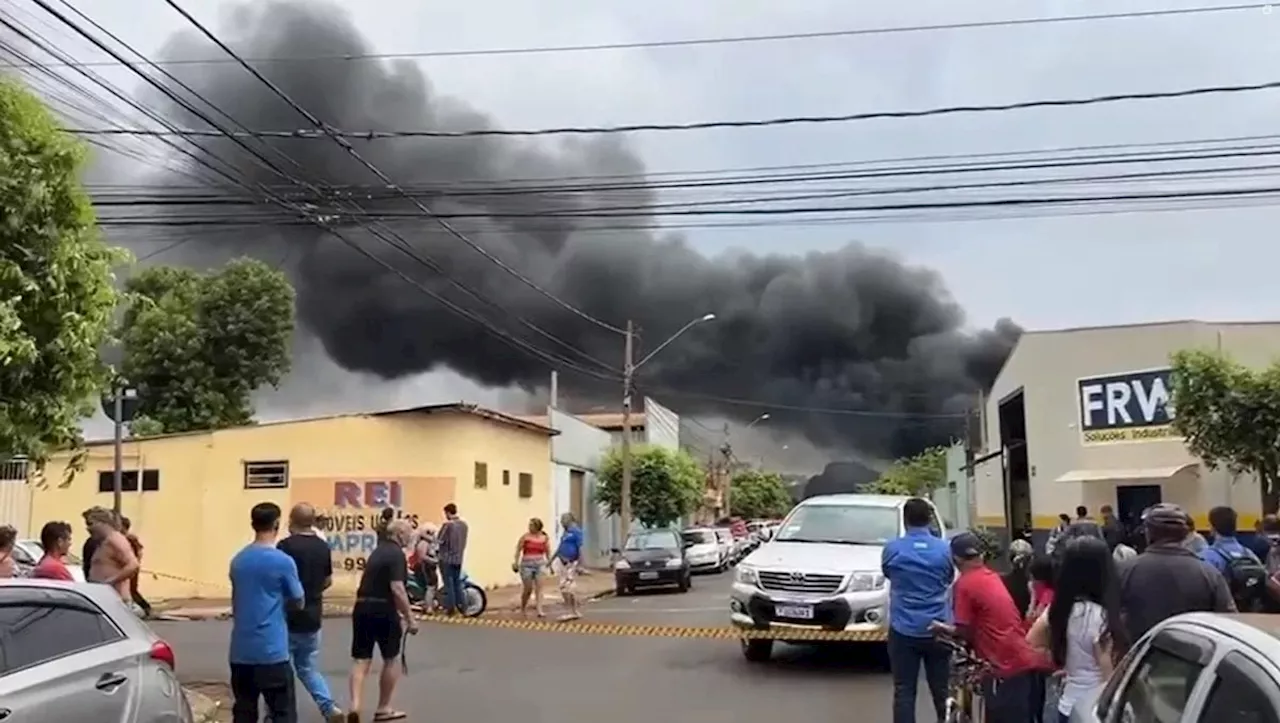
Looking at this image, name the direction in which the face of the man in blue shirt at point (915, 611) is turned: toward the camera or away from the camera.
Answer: away from the camera

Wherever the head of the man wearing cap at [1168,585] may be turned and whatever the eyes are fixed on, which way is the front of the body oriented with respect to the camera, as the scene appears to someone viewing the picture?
away from the camera

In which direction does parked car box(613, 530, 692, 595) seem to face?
toward the camera

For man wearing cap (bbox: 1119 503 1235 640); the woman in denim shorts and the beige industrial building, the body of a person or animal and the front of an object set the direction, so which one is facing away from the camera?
the man wearing cap

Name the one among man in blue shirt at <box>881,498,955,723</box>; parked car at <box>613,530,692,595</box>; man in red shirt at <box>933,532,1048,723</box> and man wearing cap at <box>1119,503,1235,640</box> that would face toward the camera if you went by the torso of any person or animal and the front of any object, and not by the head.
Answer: the parked car

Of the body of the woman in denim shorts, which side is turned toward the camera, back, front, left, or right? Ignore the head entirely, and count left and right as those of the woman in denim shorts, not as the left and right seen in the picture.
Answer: front

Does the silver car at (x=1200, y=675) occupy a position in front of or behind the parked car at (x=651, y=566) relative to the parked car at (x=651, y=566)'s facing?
in front

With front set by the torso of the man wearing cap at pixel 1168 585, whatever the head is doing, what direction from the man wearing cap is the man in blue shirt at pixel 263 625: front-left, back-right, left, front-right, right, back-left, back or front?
left

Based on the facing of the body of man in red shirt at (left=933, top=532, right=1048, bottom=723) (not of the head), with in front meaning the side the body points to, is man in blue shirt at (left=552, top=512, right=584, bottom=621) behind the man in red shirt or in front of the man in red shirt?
in front

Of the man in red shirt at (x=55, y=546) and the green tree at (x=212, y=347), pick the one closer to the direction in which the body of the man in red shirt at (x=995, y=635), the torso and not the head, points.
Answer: the green tree

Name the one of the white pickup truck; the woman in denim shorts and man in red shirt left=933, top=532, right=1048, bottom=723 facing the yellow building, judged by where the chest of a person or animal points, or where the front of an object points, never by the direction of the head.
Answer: the man in red shirt

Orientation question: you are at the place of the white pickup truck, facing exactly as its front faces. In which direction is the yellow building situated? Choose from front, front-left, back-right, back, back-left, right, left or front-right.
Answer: right

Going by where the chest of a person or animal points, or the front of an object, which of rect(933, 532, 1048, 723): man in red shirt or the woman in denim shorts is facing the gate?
the man in red shirt

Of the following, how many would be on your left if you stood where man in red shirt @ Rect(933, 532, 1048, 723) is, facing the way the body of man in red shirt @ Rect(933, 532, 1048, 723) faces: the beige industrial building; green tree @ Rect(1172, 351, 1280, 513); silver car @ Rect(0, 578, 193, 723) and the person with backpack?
1

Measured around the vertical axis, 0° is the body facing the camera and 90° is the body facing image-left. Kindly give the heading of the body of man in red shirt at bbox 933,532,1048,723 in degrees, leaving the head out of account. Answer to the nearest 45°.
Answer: approximately 135°

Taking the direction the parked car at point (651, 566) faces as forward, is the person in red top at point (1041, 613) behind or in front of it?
in front
